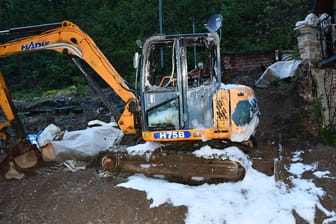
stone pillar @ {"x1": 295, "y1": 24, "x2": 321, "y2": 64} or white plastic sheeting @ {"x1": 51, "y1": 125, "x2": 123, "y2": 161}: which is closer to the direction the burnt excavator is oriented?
the white plastic sheeting

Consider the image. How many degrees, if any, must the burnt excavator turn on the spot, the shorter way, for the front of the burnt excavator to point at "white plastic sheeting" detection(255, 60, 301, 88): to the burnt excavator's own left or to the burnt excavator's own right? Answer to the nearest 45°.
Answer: approximately 135° to the burnt excavator's own right

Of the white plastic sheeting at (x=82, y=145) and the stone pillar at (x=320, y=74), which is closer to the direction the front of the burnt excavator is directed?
the white plastic sheeting

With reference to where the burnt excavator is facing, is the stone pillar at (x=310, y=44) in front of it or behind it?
behind

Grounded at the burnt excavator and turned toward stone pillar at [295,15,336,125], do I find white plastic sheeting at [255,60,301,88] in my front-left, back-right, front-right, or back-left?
front-left

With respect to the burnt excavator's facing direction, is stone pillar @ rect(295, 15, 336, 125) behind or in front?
behind

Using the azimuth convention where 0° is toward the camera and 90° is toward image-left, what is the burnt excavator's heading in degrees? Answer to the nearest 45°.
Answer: approximately 90°

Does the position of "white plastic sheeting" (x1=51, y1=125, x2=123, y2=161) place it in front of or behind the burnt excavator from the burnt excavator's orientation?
in front
